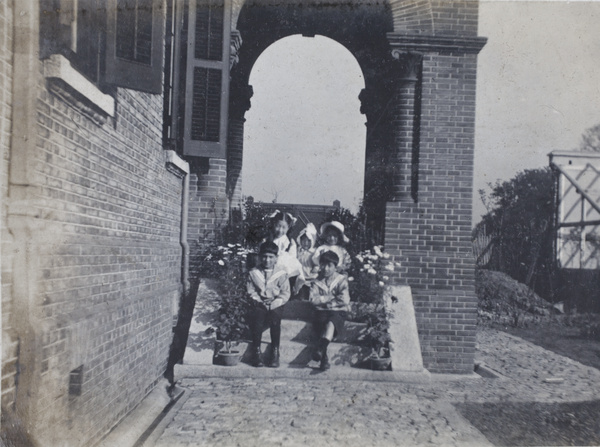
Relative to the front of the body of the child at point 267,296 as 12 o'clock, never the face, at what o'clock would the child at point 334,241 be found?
the child at point 334,241 is roughly at 8 o'clock from the child at point 267,296.

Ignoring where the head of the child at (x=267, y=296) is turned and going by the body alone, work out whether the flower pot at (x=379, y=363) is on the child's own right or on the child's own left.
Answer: on the child's own left

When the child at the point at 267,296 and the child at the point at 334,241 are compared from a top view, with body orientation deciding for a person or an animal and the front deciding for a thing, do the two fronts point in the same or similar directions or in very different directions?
same or similar directions

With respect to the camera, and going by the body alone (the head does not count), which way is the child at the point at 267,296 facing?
toward the camera

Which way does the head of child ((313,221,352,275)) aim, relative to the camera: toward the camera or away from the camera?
toward the camera

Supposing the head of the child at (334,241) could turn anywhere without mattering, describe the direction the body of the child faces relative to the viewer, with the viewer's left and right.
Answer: facing the viewer

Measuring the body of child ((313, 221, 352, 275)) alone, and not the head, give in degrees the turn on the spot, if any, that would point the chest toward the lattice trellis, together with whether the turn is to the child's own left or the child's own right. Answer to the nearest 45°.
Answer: approximately 135° to the child's own left

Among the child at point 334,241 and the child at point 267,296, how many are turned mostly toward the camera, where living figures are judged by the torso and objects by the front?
2

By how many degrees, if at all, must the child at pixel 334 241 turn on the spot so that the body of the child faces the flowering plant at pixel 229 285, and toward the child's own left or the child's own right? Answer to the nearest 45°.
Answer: approximately 90° to the child's own right

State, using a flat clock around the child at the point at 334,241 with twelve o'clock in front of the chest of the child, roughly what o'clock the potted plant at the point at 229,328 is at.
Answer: The potted plant is roughly at 2 o'clock from the child.

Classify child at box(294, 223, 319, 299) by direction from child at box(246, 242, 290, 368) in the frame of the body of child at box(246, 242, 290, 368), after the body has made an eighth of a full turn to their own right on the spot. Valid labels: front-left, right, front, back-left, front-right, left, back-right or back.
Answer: back
